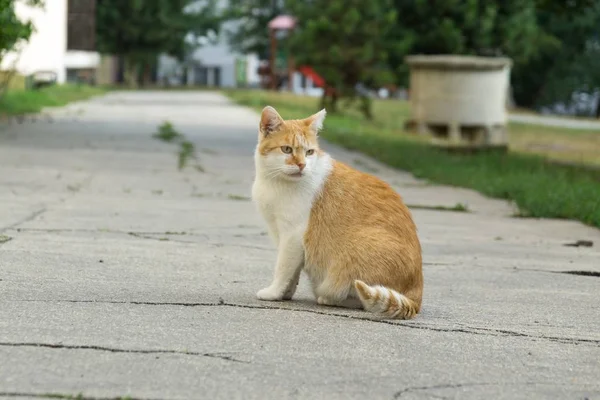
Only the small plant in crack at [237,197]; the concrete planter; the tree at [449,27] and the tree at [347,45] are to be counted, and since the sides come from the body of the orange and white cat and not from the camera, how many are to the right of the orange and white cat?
4

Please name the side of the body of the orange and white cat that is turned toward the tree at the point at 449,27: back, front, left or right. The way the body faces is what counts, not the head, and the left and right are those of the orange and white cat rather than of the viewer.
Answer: right

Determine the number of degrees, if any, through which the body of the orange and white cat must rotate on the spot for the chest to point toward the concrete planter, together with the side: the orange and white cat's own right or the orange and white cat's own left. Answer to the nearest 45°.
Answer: approximately 90° to the orange and white cat's own right

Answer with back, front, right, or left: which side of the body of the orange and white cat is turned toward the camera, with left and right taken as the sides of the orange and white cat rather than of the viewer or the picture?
left

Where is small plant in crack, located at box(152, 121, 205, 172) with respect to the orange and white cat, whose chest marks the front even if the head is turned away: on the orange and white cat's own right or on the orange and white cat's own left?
on the orange and white cat's own right

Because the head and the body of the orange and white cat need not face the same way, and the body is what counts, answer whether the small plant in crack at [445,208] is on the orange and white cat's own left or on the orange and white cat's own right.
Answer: on the orange and white cat's own right

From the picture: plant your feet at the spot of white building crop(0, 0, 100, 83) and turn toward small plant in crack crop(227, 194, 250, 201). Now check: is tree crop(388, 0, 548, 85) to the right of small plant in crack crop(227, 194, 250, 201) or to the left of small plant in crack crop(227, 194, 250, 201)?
left
